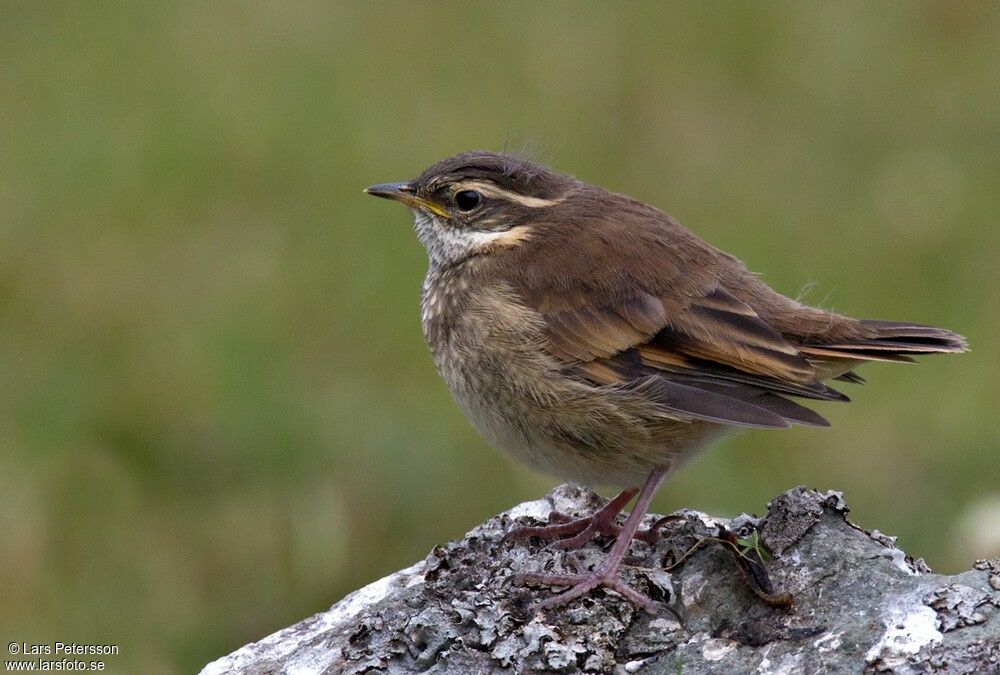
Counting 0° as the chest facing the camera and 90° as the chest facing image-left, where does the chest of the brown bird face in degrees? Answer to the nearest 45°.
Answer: approximately 90°
